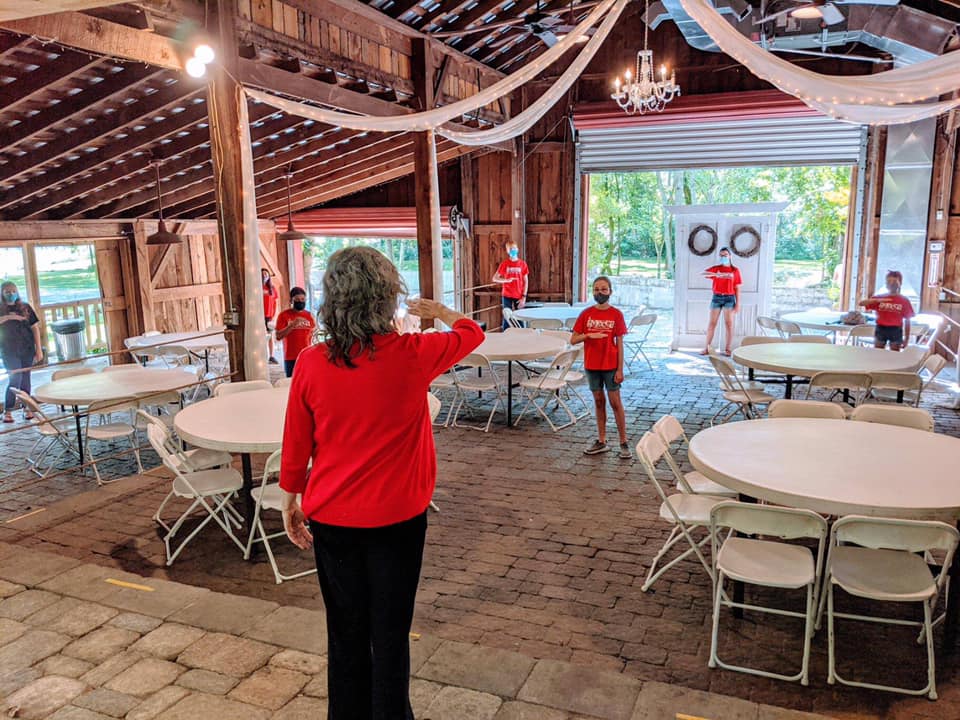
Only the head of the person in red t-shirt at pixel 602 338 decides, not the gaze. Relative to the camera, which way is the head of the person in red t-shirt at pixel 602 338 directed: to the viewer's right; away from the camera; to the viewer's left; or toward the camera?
toward the camera

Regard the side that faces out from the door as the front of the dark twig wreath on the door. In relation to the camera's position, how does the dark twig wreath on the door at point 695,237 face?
facing the viewer

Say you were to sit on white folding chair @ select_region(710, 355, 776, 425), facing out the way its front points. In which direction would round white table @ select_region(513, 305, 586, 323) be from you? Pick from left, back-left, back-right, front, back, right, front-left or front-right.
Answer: left

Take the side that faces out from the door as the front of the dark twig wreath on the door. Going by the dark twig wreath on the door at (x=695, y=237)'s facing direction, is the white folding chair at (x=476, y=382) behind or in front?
in front

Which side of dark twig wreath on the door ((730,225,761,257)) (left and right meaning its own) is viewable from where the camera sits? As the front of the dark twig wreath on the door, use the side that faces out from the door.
front

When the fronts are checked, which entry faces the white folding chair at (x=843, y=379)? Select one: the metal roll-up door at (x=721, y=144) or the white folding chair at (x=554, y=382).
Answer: the metal roll-up door

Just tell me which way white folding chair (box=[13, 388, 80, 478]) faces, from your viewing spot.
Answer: facing away from the viewer and to the right of the viewer

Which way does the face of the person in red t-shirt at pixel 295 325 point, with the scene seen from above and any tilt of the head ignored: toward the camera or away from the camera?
toward the camera

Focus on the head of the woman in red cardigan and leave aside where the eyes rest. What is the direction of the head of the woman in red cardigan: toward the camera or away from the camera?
away from the camera

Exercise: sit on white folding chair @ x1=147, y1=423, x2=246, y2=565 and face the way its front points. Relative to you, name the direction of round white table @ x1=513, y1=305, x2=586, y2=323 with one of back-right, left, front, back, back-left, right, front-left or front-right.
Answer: front

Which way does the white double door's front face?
toward the camera

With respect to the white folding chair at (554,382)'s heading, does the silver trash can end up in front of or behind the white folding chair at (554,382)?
in front

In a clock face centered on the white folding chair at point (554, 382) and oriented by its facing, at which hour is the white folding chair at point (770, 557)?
the white folding chair at point (770, 557) is roughly at 7 o'clock from the white folding chair at point (554, 382).

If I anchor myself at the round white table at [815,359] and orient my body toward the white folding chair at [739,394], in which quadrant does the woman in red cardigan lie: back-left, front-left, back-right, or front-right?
front-left

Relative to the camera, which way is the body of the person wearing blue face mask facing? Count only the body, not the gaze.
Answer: toward the camera
